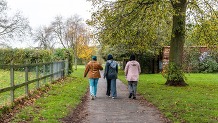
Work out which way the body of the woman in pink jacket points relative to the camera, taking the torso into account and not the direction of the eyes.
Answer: away from the camera
